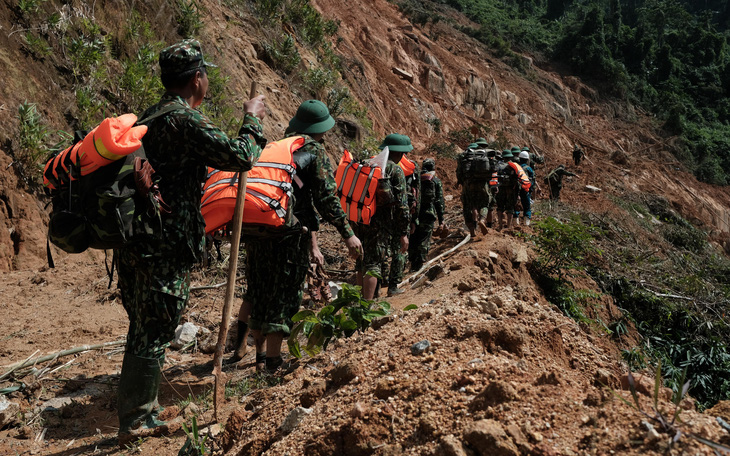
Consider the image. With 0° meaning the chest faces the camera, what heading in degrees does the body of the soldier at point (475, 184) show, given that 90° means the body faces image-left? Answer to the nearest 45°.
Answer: approximately 180°

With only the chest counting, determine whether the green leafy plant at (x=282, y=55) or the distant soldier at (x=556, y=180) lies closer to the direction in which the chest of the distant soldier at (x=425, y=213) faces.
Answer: the distant soldier

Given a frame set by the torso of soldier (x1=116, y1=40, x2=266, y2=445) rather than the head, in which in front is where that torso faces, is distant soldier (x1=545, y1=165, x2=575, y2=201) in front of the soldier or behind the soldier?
in front

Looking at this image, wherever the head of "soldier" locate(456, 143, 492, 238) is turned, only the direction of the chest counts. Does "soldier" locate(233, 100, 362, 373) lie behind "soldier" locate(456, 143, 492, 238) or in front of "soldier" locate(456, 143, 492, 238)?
behind

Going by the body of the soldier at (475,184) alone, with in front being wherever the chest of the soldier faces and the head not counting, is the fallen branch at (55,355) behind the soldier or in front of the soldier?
behind

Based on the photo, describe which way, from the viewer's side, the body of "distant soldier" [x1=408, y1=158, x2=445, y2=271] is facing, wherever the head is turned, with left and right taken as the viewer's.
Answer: facing away from the viewer and to the right of the viewer

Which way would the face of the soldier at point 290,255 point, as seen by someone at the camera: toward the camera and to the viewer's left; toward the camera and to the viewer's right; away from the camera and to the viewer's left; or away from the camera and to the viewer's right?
away from the camera and to the viewer's right

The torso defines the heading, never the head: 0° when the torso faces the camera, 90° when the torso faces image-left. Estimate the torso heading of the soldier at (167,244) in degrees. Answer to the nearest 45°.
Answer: approximately 225°

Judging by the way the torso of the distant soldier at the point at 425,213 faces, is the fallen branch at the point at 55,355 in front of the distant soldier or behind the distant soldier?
behind

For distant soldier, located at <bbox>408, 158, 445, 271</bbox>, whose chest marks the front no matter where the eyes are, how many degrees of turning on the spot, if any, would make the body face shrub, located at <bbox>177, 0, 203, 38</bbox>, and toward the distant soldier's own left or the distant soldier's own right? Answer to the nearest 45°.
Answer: approximately 90° to the distant soldier's own left

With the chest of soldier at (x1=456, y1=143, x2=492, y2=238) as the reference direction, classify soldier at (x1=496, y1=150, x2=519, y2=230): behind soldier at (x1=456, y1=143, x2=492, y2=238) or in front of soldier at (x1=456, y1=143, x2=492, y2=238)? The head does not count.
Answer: in front
